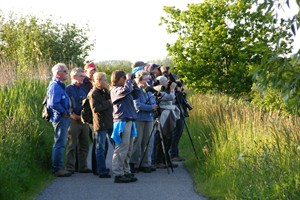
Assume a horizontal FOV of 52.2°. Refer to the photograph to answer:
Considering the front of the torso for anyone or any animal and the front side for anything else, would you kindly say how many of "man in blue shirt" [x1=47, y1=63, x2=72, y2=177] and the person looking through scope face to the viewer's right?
2

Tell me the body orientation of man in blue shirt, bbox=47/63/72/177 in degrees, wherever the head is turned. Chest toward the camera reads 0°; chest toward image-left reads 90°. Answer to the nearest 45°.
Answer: approximately 270°

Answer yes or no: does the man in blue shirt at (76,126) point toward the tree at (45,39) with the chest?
no

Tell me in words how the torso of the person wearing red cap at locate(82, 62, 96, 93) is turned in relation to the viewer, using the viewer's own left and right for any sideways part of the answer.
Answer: facing the viewer and to the right of the viewer

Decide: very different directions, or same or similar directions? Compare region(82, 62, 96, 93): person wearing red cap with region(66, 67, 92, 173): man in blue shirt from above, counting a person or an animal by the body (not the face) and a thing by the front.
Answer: same or similar directions

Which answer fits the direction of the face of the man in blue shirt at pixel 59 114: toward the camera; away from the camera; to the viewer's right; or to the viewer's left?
to the viewer's right

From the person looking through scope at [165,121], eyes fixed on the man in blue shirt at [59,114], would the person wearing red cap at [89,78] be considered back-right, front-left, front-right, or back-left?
front-right

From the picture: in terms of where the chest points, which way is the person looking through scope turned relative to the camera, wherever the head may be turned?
to the viewer's right
